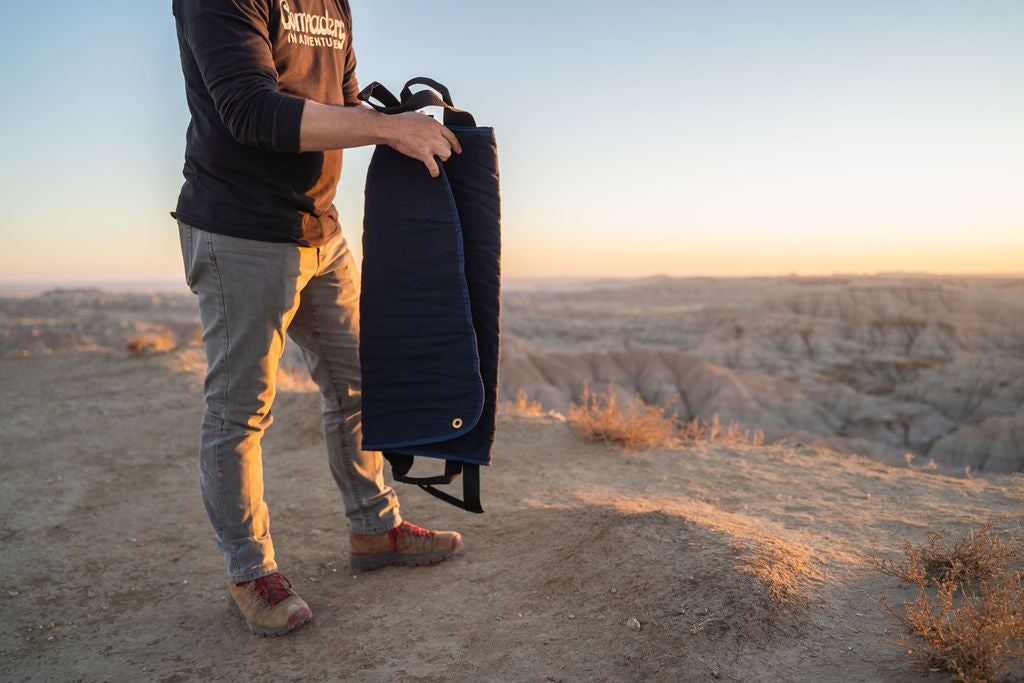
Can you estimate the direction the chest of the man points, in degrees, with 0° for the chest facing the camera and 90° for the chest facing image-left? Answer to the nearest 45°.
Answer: approximately 315°

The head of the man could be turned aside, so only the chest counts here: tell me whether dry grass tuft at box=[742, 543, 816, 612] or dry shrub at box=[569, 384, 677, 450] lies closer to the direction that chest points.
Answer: the dry grass tuft

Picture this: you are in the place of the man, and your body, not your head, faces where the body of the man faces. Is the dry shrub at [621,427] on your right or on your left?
on your left

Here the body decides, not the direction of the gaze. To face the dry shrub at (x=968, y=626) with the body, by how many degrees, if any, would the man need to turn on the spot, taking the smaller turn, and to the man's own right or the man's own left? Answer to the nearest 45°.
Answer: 0° — they already face it

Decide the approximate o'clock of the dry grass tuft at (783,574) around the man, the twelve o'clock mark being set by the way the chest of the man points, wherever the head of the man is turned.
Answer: The dry grass tuft is roughly at 11 o'clock from the man.

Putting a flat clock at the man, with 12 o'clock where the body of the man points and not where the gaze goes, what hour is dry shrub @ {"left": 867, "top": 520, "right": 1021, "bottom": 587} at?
The dry shrub is roughly at 11 o'clock from the man.
